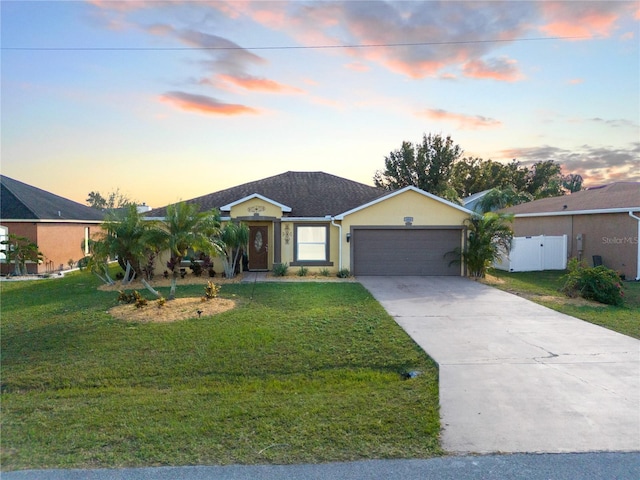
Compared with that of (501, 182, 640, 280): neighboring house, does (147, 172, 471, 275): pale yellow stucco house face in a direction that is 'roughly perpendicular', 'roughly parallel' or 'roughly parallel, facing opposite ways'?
roughly parallel

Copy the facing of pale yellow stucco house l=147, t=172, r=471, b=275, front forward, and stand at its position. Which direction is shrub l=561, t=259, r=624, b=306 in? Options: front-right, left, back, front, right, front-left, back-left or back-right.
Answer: front-left

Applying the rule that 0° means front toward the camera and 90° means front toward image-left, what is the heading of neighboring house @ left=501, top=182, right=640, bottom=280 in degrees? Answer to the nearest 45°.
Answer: approximately 315°

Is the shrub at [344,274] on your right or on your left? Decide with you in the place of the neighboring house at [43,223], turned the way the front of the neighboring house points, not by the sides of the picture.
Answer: on your left

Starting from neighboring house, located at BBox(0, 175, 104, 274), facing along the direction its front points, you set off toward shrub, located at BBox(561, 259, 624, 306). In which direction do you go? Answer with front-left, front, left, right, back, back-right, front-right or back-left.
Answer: left

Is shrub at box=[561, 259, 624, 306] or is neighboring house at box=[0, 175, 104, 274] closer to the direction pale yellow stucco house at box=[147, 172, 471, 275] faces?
the shrub

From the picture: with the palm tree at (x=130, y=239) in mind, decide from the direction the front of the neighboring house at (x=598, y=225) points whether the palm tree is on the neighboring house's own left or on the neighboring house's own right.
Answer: on the neighboring house's own right

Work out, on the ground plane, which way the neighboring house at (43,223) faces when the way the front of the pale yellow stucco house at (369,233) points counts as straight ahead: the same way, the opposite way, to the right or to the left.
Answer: the same way

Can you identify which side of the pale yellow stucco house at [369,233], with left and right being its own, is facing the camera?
front

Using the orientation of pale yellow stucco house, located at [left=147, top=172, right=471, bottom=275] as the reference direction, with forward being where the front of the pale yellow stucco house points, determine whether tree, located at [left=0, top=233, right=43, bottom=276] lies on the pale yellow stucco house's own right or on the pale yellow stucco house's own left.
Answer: on the pale yellow stucco house's own right

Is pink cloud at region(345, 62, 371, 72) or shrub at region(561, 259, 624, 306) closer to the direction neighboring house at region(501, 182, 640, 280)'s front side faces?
the shrub

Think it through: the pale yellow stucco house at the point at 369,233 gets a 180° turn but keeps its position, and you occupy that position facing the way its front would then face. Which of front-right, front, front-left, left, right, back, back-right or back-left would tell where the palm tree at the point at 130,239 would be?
back-left
